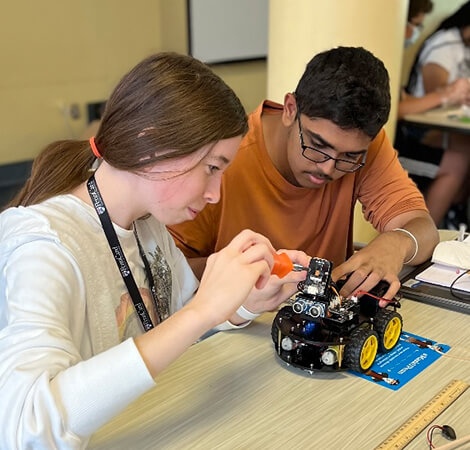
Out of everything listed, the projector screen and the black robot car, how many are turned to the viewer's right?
0

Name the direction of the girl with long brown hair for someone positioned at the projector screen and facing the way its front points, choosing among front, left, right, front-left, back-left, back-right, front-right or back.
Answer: front

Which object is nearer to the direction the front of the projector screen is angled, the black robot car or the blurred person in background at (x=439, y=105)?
the black robot car

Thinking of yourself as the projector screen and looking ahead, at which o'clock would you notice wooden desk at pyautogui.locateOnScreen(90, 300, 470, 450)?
The wooden desk is roughly at 12 o'clock from the projector screen.

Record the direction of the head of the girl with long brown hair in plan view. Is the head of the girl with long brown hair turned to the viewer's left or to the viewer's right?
to the viewer's right

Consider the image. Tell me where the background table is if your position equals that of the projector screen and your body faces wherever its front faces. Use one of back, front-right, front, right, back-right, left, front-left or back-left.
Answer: front-left

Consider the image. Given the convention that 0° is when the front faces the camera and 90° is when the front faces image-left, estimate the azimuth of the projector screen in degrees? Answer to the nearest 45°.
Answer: approximately 0°

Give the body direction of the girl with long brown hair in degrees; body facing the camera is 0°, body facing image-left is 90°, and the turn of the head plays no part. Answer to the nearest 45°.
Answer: approximately 315°

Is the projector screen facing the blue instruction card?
yes

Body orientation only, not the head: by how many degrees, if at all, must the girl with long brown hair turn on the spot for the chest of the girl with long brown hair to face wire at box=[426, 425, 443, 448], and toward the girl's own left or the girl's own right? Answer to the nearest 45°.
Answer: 0° — they already face it
